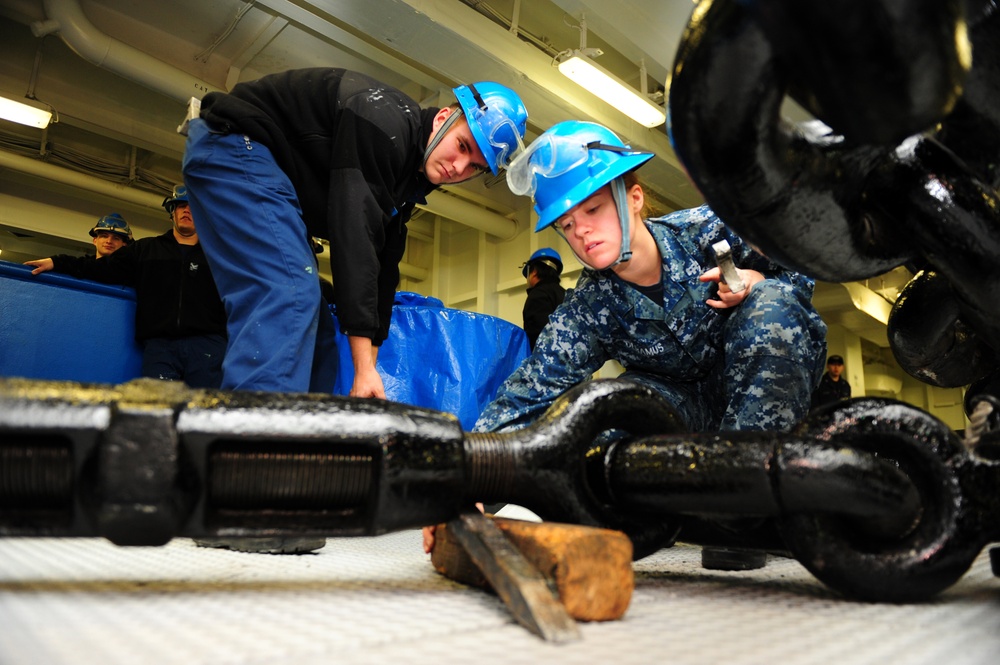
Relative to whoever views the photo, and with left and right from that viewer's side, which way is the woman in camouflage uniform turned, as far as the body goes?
facing the viewer and to the left of the viewer

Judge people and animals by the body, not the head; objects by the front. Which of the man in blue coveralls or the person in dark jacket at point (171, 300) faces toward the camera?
the person in dark jacket

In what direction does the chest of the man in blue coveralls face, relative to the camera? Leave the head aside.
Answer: to the viewer's right

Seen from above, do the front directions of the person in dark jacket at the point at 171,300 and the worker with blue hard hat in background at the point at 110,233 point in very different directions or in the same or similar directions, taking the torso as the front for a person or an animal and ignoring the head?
same or similar directions

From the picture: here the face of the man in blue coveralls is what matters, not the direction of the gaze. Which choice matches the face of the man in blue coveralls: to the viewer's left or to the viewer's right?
to the viewer's right

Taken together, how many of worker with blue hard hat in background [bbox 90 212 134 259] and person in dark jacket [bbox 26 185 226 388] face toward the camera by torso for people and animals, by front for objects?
2

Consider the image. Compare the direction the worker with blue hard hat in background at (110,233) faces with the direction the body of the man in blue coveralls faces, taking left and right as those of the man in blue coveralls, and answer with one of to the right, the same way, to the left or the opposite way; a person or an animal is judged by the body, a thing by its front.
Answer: to the right

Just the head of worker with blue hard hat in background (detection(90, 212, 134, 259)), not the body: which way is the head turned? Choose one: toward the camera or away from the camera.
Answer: toward the camera

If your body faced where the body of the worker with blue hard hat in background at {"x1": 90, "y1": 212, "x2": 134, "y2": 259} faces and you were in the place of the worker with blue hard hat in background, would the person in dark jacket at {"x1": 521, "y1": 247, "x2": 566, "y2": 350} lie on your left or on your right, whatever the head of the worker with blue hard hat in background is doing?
on your left

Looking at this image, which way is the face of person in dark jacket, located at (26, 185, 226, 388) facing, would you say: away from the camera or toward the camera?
toward the camera

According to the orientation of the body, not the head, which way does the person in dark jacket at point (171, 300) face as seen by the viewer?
toward the camera
